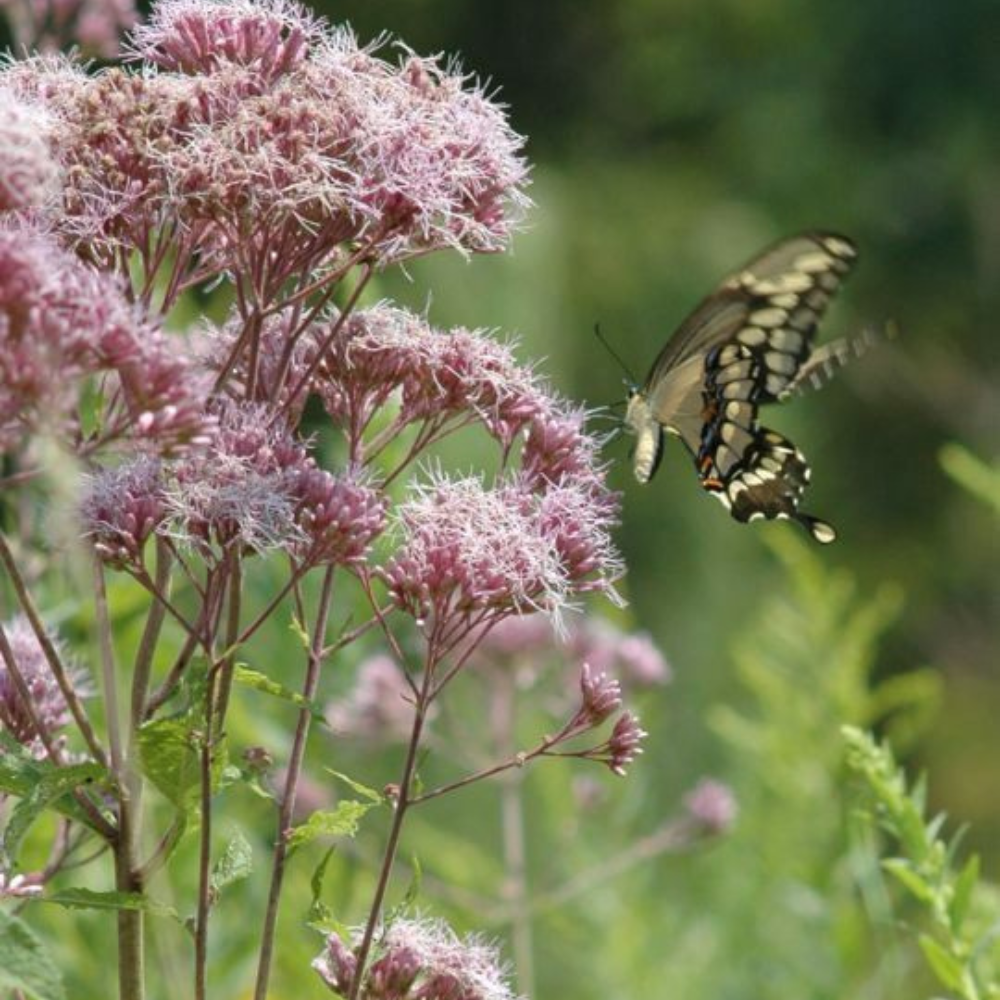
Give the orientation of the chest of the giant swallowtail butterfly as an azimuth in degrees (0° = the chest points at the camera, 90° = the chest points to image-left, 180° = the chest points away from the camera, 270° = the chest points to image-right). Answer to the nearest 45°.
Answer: approximately 90°

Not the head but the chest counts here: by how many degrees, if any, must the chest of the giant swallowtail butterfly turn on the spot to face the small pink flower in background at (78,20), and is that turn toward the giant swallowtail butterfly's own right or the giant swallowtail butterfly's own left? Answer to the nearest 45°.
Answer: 0° — it already faces it

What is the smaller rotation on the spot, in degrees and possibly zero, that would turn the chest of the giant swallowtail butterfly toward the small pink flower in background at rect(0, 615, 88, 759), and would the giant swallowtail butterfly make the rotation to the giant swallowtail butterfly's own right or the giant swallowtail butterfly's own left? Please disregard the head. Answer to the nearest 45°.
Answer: approximately 45° to the giant swallowtail butterfly's own left
